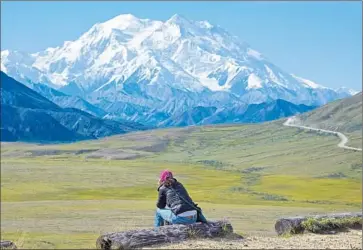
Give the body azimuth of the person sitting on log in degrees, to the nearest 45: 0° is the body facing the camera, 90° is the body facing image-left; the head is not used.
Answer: approximately 135°

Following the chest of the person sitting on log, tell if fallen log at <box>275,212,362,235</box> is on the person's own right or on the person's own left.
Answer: on the person's own right
